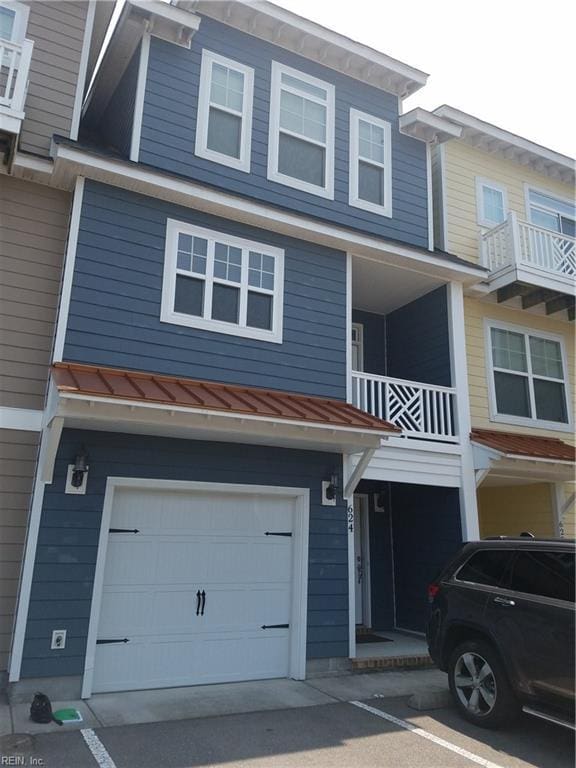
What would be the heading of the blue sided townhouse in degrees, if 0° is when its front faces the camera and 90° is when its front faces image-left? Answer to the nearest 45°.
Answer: approximately 315°

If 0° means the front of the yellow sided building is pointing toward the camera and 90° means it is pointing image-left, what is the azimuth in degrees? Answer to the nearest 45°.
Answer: approximately 315°

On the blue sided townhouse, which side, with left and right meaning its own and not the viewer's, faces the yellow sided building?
left
